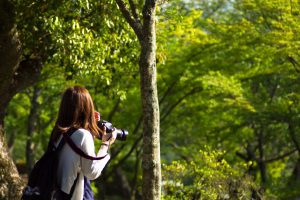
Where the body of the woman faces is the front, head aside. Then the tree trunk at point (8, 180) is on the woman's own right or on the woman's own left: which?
on the woman's own left

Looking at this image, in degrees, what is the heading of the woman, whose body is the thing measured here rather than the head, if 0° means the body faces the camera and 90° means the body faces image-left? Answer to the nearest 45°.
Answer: approximately 225°

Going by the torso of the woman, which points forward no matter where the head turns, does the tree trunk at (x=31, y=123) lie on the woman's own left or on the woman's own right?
on the woman's own left

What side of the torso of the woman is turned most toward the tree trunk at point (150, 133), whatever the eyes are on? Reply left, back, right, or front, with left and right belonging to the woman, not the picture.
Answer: front

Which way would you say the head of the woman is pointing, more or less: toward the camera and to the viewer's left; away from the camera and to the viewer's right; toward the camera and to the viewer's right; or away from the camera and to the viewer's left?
away from the camera and to the viewer's right
